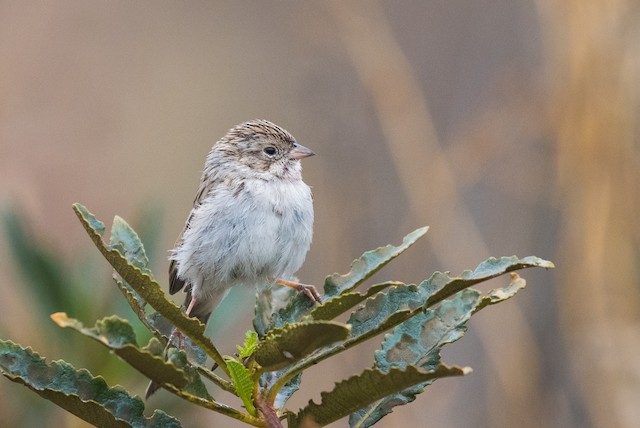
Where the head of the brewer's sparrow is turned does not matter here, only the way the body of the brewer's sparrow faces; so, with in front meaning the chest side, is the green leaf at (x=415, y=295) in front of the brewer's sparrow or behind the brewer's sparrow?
in front

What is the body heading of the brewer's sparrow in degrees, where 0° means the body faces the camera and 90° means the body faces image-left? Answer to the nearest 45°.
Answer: approximately 315°
